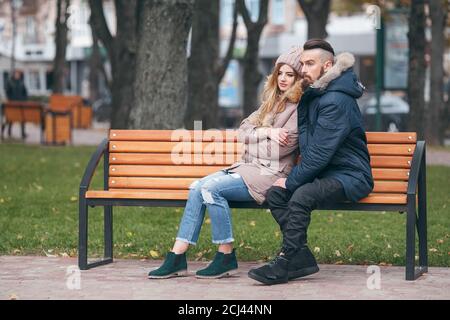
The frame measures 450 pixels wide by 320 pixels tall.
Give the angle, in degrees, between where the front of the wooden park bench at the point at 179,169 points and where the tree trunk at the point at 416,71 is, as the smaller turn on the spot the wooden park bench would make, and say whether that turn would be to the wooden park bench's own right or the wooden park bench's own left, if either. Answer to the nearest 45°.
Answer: approximately 180°

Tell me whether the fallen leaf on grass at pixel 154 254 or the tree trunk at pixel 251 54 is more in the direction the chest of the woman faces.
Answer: the fallen leaf on grass

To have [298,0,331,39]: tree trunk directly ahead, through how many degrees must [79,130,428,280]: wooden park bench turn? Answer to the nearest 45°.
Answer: approximately 180°

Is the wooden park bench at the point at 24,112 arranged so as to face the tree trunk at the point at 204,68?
no

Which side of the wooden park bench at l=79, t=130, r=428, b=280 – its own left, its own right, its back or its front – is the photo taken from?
front

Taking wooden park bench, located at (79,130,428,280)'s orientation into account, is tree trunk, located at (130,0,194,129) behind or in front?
behind

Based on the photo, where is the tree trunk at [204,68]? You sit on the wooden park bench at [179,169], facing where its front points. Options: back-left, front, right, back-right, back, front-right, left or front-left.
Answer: back

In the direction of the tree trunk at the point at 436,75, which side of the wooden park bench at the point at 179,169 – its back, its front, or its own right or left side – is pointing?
back
